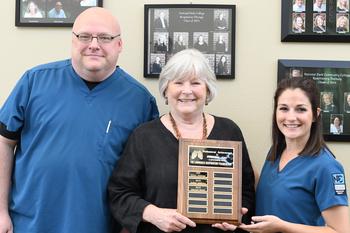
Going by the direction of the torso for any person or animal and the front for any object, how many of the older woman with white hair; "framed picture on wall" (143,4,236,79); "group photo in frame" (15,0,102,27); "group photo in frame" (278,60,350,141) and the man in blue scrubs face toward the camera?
5

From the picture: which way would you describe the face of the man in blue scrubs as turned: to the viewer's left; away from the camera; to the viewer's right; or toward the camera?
toward the camera

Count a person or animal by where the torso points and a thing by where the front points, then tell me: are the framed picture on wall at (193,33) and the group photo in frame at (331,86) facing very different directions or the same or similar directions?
same or similar directions

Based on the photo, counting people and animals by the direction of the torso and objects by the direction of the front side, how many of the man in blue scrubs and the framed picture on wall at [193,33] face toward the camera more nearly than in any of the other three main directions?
2

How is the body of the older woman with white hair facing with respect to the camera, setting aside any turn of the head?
toward the camera

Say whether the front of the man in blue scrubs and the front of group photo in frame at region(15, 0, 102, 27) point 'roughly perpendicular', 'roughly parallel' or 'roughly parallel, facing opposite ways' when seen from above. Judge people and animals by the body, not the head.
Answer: roughly parallel

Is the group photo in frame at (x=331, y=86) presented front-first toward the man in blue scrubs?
no

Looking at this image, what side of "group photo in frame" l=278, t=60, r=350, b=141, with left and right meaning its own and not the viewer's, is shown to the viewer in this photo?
front

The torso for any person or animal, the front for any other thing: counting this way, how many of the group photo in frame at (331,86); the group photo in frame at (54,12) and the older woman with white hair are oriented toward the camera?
3

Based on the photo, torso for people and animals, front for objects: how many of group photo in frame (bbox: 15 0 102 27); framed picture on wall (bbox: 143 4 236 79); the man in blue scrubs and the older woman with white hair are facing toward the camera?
4

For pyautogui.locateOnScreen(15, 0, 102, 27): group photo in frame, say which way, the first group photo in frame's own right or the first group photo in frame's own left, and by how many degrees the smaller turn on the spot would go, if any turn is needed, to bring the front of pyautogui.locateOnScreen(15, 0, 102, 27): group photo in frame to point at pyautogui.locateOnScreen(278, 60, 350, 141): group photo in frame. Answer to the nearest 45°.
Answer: approximately 90° to the first group photo in frame's own left

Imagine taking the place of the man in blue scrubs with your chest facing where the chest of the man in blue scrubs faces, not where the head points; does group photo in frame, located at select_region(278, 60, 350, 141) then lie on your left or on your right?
on your left

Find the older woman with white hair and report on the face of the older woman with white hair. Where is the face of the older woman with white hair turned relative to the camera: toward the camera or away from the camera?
toward the camera

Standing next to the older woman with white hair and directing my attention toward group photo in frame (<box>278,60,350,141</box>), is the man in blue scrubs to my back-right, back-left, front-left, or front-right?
back-left

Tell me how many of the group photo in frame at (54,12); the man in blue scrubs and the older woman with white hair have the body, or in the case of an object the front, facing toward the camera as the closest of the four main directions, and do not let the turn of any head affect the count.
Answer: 3
